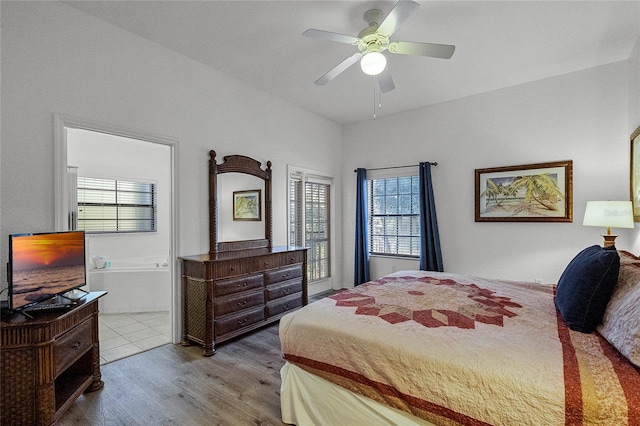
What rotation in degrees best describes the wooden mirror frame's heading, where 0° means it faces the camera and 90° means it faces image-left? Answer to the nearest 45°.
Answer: approximately 315°

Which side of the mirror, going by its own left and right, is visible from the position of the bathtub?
back

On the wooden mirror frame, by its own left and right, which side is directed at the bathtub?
back

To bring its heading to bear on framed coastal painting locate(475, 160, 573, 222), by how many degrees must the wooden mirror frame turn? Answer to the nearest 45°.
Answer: approximately 45° to its left

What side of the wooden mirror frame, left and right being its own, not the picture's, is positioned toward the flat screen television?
right

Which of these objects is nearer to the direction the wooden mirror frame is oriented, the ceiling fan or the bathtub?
the ceiling fan

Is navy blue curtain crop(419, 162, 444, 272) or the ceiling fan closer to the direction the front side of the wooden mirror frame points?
the ceiling fan

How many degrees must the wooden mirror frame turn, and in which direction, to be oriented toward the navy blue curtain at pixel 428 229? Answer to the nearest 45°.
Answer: approximately 45° to its left

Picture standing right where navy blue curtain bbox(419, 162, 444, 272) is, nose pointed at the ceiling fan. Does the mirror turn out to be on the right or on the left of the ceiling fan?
right
